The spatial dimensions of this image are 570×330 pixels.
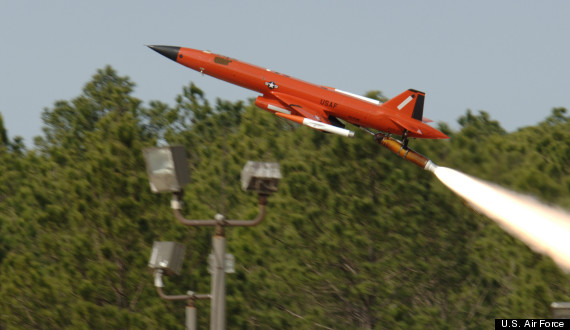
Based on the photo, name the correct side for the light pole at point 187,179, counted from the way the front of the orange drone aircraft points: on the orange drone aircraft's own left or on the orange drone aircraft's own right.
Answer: on the orange drone aircraft's own left

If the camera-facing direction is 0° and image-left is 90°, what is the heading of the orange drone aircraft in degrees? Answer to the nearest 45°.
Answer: approximately 90°

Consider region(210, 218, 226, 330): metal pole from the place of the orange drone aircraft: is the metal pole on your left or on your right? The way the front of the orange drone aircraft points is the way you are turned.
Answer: on your left
